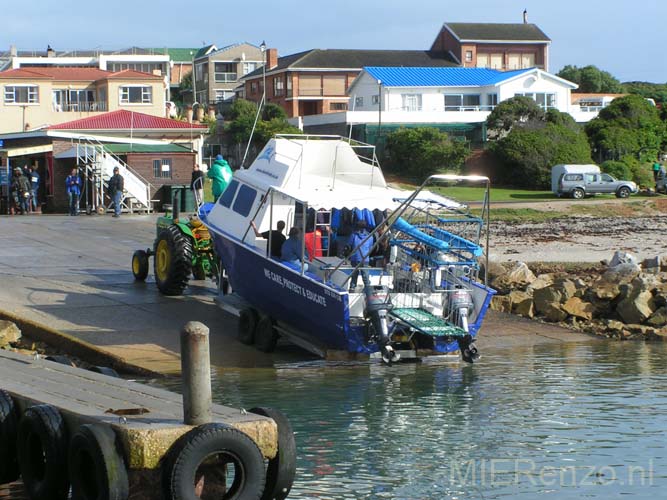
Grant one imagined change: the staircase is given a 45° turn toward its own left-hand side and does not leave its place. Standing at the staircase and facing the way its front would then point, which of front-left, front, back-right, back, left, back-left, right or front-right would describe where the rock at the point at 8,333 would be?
back-right

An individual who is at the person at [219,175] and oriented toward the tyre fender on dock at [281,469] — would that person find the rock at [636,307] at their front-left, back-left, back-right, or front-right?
front-left

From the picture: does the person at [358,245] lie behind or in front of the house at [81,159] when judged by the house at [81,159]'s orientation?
in front

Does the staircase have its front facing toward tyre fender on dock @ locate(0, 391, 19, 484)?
no

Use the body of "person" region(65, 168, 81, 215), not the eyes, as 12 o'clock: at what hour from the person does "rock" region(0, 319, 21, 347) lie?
The rock is roughly at 12 o'clock from the person.

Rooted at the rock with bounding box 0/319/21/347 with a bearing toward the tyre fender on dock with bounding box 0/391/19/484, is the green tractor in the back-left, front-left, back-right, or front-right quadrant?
back-left

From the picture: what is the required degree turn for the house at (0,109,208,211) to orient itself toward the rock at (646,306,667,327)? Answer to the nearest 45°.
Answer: approximately 45° to its left

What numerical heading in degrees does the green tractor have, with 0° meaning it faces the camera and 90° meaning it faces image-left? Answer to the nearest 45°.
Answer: approximately 135°

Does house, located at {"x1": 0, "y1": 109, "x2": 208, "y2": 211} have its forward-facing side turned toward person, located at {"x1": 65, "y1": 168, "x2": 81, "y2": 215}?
yes

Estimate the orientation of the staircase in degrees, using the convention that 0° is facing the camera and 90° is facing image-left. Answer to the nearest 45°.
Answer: approximately 270°

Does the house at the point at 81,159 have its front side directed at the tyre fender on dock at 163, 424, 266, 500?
yes

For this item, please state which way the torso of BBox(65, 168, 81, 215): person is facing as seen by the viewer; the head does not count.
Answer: toward the camera

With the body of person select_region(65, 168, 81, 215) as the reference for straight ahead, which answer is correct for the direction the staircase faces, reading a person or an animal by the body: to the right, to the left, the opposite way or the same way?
to the left

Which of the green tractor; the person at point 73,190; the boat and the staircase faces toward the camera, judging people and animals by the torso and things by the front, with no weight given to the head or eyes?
the person

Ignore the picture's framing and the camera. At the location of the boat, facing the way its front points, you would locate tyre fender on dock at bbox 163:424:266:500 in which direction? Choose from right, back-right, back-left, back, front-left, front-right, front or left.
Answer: back-left

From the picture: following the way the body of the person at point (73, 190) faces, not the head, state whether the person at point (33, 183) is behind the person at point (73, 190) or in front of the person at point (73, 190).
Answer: behind

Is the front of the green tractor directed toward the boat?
no

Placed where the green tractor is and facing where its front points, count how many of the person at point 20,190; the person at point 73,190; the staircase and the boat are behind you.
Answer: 1

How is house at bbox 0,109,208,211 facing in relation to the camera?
toward the camera

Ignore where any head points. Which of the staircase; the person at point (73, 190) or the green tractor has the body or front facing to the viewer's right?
the staircase

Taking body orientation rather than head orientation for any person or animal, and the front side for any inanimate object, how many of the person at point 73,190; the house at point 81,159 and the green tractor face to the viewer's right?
0

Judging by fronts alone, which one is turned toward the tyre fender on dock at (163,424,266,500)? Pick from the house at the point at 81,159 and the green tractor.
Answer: the house
